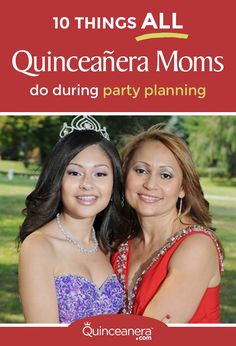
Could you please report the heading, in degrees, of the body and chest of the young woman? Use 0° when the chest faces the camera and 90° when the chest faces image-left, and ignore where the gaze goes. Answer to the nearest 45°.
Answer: approximately 315°

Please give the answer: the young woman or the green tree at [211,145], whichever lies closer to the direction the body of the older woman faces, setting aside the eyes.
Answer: the young woman

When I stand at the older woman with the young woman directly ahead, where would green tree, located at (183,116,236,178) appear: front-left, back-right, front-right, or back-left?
back-right

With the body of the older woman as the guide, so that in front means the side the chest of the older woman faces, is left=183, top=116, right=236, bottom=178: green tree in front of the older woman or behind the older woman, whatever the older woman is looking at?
behind

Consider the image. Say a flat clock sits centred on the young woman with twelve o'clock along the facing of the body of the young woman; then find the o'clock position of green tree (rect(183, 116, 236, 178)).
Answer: The green tree is roughly at 8 o'clock from the young woman.

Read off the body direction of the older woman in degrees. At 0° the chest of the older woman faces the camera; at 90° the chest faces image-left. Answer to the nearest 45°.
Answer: approximately 45°

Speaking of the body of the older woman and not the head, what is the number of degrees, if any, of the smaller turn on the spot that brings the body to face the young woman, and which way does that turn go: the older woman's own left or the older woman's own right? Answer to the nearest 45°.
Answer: approximately 45° to the older woman's own right

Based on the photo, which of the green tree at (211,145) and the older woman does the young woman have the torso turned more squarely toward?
the older woman
